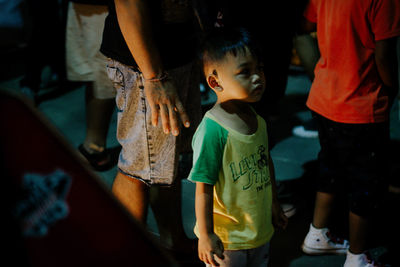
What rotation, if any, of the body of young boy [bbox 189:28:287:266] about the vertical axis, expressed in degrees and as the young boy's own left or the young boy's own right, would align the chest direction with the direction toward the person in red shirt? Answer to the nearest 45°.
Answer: approximately 90° to the young boy's own left

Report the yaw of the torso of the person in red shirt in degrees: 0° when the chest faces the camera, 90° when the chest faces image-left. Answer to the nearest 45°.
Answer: approximately 225°

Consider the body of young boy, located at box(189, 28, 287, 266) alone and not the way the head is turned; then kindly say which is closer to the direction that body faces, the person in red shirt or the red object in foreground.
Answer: the red object in foreground

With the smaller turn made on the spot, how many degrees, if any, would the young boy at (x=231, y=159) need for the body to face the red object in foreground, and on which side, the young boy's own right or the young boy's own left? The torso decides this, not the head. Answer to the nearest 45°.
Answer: approximately 45° to the young boy's own right

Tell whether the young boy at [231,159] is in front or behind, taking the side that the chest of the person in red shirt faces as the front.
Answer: behind

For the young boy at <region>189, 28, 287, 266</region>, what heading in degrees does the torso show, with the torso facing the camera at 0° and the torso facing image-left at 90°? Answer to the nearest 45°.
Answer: approximately 315°
